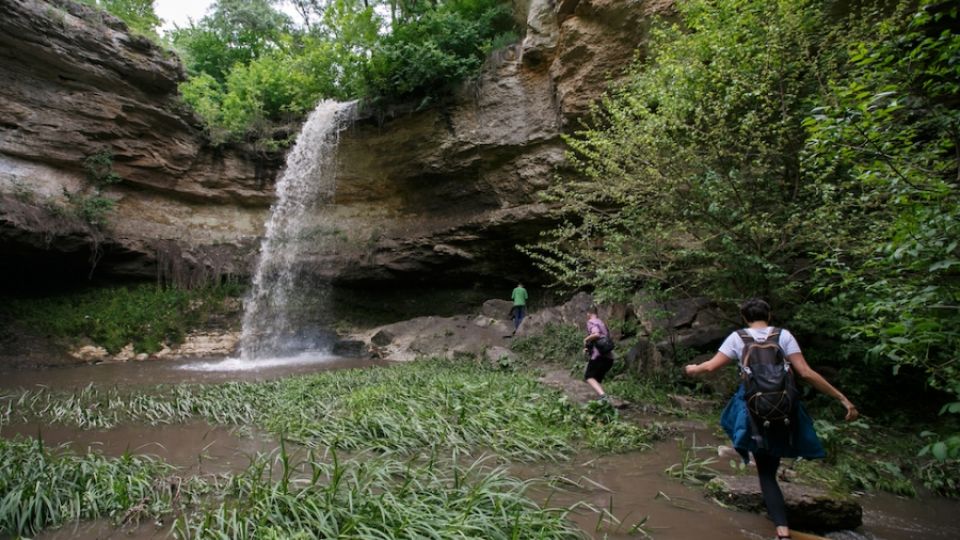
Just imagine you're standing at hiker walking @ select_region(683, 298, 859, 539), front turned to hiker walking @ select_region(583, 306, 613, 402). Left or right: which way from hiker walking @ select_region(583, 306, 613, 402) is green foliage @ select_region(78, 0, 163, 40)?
left

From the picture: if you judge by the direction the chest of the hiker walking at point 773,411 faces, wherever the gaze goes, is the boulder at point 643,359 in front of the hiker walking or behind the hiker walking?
in front

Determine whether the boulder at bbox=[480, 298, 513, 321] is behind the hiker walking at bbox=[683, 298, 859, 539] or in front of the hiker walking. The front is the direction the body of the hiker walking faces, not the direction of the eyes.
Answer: in front

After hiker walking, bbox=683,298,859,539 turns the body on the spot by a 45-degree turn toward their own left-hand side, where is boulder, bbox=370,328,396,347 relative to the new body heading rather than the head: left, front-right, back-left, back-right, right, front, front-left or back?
front

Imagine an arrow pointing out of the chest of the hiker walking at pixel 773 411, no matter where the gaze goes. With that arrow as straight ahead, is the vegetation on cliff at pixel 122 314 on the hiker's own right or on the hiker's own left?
on the hiker's own left

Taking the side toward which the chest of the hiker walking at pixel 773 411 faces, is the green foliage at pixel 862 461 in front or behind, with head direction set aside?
in front

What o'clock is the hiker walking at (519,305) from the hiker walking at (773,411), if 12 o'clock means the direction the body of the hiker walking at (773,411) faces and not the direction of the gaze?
the hiker walking at (519,305) is roughly at 11 o'clock from the hiker walking at (773,411).

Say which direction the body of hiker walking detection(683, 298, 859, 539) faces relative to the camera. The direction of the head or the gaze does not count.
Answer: away from the camera
